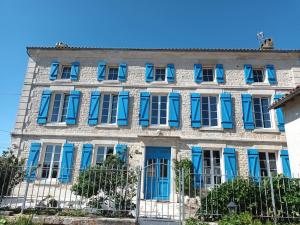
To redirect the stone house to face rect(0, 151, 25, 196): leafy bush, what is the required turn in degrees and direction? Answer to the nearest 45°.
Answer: approximately 45° to its right

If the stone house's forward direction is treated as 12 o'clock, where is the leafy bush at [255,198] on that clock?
The leafy bush is roughly at 11 o'clock from the stone house.

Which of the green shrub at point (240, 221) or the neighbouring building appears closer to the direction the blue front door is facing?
the green shrub

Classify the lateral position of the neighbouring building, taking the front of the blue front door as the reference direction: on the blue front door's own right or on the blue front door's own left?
on the blue front door's own left

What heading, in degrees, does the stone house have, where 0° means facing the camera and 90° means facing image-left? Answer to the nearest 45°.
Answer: approximately 0°
